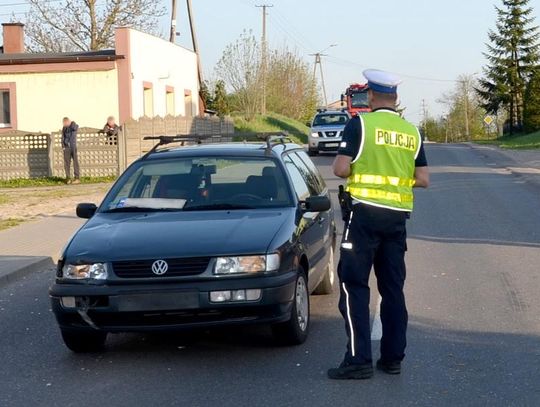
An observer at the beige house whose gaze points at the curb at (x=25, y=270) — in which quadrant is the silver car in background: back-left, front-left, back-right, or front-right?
back-left

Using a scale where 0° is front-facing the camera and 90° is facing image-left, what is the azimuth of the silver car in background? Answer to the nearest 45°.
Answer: approximately 0°

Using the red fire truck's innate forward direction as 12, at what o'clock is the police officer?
The police officer is roughly at 12 o'clock from the red fire truck.

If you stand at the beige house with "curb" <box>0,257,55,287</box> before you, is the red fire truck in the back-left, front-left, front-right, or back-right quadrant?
back-left

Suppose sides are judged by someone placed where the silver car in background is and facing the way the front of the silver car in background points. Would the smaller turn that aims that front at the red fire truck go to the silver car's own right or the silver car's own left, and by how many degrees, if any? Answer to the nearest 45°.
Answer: approximately 180°

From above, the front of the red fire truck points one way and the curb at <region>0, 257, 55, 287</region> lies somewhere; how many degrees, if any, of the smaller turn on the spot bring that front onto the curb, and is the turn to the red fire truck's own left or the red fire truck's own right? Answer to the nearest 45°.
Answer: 0° — it already faces it

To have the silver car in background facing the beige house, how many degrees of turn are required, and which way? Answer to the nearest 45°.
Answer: approximately 45° to its right

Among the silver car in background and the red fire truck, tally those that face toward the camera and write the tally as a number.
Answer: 2

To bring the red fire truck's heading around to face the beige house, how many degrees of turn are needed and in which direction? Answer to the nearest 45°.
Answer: approximately 45° to its right

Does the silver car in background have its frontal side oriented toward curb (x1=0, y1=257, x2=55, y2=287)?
yes
